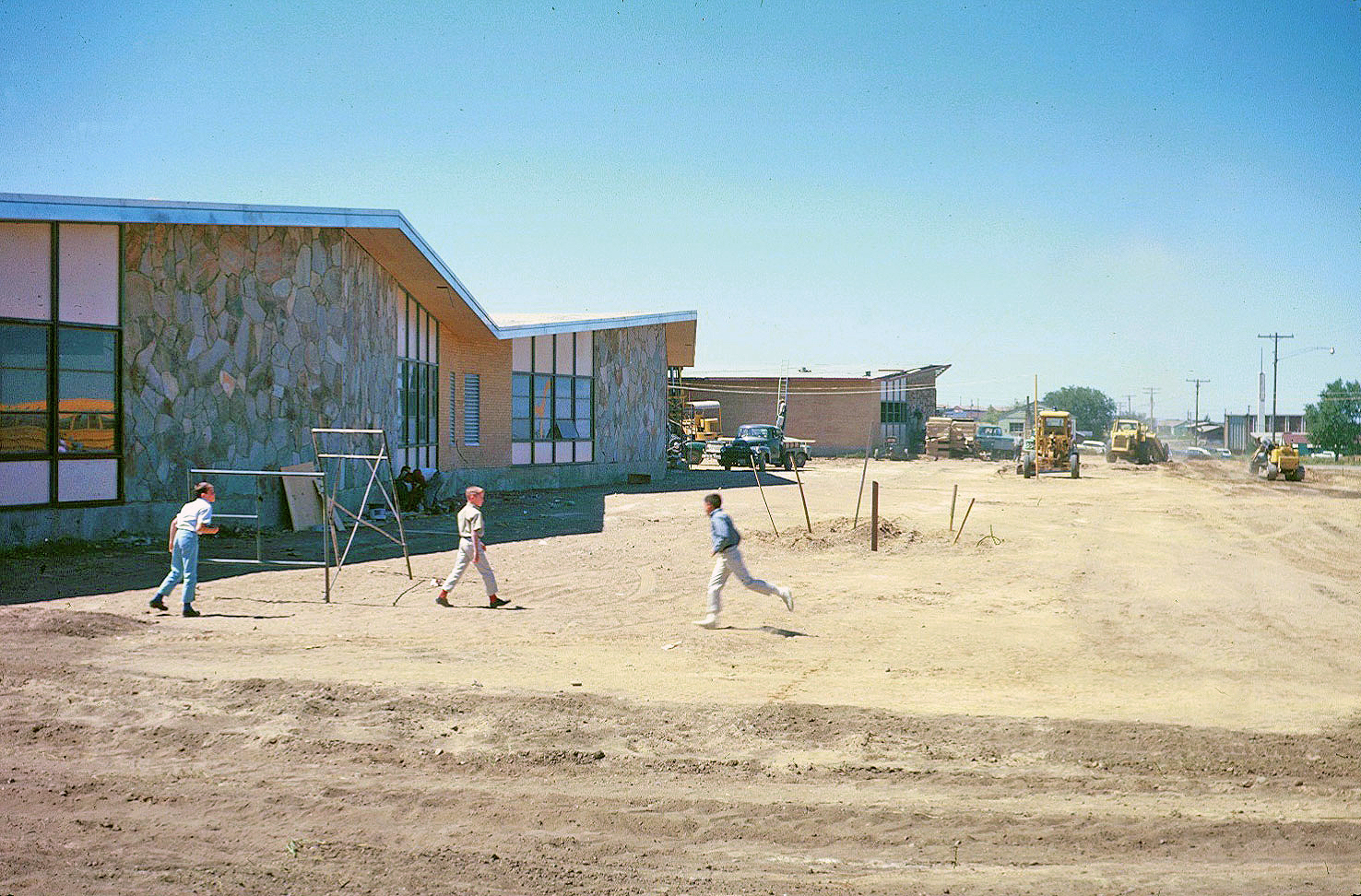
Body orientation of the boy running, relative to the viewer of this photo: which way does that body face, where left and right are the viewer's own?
facing to the left of the viewer

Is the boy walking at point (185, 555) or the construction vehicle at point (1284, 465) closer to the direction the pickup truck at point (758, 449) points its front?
the boy walking

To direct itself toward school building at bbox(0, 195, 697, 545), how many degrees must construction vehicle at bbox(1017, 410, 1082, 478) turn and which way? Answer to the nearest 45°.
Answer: approximately 45° to its right

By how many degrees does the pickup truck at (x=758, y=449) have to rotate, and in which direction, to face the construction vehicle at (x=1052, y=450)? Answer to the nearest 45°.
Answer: approximately 135° to its left

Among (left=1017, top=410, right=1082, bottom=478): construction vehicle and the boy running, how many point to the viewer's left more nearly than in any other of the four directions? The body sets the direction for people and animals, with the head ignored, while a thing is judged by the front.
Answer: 1

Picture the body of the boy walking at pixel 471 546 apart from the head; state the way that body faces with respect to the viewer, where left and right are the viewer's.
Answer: facing to the right of the viewer

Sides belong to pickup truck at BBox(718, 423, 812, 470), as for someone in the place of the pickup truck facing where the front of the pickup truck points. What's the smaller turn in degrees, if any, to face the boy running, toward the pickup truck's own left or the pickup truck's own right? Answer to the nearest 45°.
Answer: approximately 45° to the pickup truck's own left
